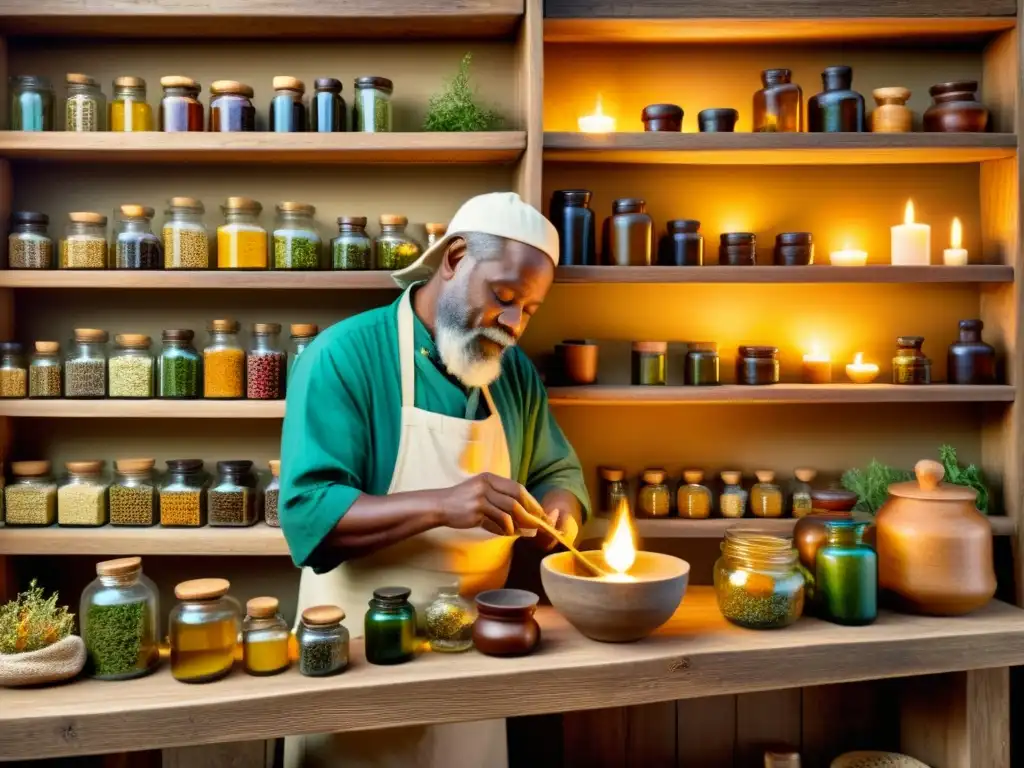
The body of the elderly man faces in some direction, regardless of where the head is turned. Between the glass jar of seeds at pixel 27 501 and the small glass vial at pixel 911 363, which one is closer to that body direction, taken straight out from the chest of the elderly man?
the small glass vial

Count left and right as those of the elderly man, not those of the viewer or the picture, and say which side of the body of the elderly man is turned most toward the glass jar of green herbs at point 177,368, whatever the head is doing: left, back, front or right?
back

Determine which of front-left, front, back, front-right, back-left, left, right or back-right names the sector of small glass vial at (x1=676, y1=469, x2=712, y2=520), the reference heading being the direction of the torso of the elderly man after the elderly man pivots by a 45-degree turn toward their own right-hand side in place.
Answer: back-left

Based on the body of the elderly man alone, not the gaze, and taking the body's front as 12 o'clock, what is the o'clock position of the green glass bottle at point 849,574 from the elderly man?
The green glass bottle is roughly at 11 o'clock from the elderly man.

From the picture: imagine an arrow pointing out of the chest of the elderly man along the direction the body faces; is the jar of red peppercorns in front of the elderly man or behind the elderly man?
behind

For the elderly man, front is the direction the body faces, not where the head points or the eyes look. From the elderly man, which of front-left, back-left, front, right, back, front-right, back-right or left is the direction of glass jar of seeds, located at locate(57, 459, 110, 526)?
back

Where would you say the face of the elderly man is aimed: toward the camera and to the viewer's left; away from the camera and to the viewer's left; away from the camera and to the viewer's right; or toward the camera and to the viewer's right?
toward the camera and to the viewer's right

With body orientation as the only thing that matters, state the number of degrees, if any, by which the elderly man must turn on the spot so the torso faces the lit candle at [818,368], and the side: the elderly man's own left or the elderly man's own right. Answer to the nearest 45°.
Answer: approximately 90° to the elderly man's own left

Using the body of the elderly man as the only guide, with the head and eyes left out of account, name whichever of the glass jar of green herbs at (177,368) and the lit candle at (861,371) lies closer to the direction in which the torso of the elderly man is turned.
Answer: the lit candle

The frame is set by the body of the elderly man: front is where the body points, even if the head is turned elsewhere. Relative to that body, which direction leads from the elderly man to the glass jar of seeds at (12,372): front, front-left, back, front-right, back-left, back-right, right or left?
back

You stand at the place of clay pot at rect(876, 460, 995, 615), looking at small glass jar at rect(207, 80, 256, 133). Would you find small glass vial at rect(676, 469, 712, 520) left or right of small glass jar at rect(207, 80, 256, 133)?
right

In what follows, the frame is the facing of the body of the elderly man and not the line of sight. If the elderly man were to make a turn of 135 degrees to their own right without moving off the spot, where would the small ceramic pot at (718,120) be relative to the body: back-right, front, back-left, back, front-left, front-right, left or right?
back-right

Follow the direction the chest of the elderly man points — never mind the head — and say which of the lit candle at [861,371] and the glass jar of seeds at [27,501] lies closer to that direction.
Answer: the lit candle

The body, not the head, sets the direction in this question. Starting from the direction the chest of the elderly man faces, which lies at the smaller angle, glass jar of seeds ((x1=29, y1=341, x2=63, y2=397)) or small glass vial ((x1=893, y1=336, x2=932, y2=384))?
the small glass vial

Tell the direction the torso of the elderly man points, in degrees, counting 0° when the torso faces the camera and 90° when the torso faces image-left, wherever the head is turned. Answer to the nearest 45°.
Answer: approximately 315°

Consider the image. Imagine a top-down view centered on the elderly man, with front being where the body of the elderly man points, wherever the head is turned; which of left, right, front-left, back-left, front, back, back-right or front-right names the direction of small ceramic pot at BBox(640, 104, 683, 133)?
left

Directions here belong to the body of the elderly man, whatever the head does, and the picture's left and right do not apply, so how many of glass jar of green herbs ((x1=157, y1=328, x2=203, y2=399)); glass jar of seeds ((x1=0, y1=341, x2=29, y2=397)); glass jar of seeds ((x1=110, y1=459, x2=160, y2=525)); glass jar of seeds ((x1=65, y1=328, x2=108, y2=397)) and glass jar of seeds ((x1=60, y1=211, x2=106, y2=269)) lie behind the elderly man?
5
